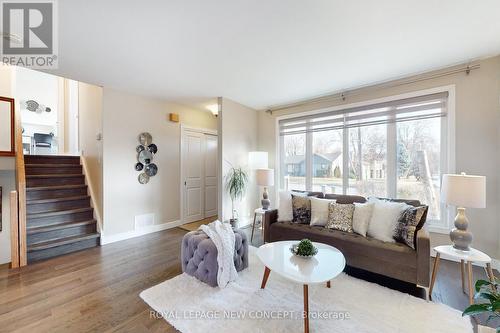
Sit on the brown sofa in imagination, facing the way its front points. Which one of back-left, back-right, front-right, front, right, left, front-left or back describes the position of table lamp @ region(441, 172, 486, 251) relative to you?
back-left

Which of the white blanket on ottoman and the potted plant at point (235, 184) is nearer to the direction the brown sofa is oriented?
the white blanket on ottoman

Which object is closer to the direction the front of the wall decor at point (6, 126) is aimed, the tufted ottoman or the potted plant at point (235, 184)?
the tufted ottoman

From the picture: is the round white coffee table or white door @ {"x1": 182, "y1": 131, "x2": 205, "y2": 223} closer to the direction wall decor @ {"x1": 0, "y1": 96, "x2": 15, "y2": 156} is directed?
the round white coffee table

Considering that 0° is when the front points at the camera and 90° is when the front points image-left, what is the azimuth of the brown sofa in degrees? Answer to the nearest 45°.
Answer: approximately 45°

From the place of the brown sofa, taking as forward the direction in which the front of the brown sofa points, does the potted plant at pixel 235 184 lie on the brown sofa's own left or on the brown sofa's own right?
on the brown sofa's own right
